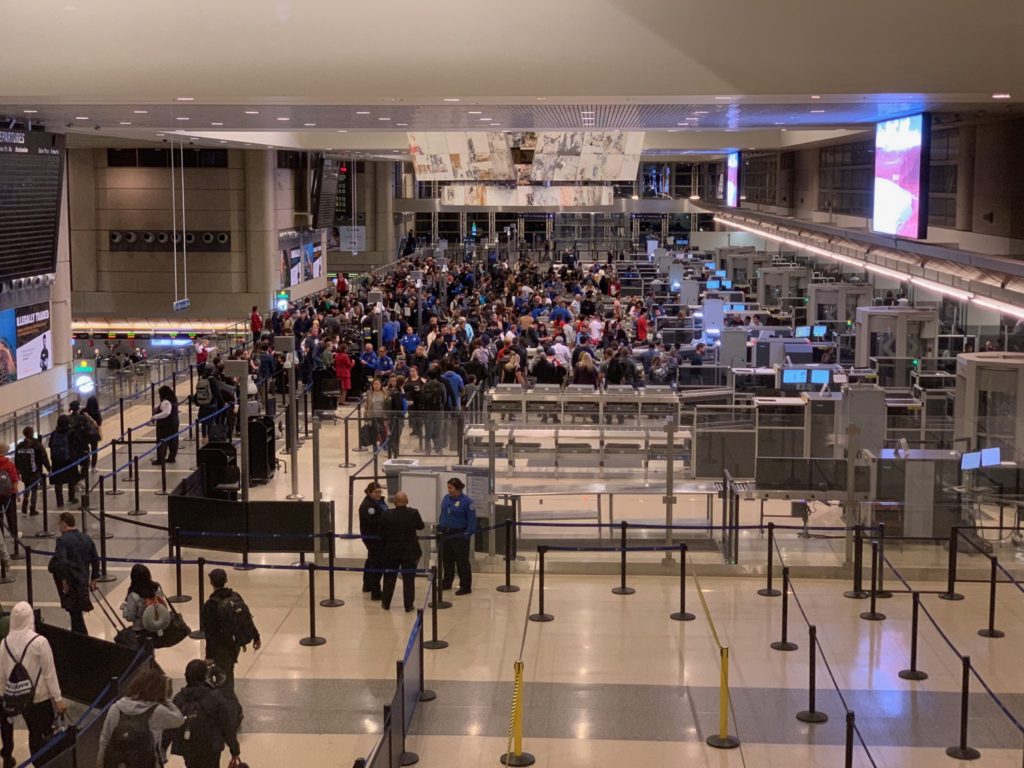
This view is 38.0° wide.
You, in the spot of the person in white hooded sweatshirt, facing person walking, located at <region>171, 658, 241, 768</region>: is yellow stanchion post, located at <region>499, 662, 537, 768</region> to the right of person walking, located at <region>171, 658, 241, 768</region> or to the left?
left

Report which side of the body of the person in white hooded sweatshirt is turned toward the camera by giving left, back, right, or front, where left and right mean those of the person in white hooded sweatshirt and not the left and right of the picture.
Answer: back

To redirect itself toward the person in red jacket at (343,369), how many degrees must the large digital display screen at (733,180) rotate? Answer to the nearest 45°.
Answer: approximately 45° to its left

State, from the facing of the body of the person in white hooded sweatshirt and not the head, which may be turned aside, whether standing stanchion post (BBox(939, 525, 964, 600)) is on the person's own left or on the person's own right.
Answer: on the person's own right

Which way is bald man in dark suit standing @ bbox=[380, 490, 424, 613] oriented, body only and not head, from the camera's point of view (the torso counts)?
away from the camera

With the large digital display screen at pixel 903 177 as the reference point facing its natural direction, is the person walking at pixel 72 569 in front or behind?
in front

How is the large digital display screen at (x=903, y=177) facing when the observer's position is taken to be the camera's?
facing the viewer and to the left of the viewer

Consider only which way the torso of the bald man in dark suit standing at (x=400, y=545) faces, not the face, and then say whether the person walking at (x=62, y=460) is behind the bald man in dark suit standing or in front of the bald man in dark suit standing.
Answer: in front

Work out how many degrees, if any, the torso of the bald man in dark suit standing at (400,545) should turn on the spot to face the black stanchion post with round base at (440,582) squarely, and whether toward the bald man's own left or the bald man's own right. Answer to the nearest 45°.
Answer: approximately 45° to the bald man's own right

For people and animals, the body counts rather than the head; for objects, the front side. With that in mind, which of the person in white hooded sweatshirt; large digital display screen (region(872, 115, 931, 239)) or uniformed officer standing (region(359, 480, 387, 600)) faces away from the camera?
the person in white hooded sweatshirt

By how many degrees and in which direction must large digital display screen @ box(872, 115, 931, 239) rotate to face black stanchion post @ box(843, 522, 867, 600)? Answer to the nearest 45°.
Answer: approximately 45° to its left

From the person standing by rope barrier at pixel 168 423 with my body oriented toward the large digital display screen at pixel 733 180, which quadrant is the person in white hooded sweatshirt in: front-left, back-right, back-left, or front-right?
back-right
